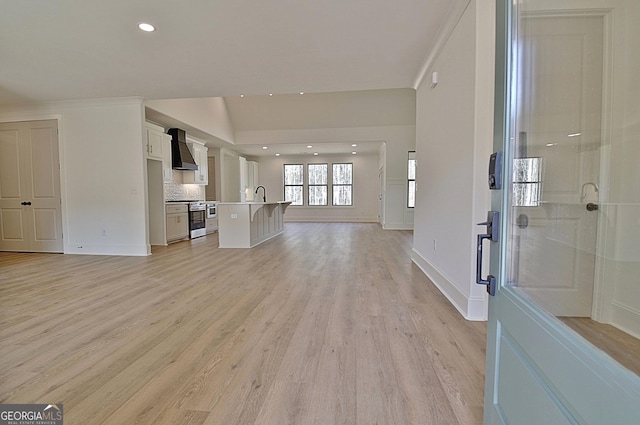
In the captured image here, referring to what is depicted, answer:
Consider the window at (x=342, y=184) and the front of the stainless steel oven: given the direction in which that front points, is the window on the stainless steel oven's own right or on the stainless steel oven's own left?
on the stainless steel oven's own left

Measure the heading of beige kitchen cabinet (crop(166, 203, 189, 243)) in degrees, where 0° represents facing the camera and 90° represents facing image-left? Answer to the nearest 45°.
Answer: approximately 315°

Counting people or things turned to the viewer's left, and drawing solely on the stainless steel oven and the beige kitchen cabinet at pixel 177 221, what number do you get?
0

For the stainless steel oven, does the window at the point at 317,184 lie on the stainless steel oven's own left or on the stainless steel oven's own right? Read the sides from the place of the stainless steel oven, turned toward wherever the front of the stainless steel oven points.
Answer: on the stainless steel oven's own left

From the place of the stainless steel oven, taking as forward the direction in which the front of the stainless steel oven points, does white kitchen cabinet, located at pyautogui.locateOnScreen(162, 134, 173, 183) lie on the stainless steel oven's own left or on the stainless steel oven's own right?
on the stainless steel oven's own right

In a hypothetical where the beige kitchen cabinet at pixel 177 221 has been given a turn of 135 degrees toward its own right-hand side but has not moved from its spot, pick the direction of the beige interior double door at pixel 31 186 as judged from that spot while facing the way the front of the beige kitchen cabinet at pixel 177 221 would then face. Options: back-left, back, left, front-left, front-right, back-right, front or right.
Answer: front

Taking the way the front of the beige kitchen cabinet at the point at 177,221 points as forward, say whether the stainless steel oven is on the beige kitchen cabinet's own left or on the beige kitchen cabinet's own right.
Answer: on the beige kitchen cabinet's own left

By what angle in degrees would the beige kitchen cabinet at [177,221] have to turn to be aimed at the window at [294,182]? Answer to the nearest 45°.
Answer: approximately 90° to its left

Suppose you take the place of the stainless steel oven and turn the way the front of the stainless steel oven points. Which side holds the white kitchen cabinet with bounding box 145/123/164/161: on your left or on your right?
on your right

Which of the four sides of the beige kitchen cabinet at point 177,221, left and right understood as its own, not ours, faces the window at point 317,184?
left
